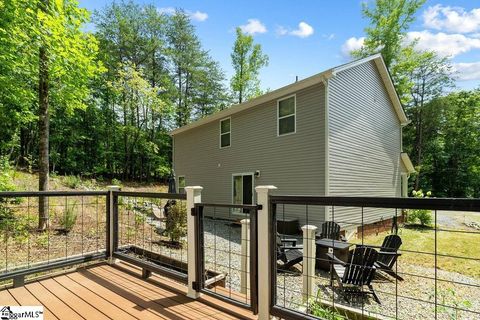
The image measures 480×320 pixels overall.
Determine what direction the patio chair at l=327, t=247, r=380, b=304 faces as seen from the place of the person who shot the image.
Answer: facing away from the viewer and to the left of the viewer

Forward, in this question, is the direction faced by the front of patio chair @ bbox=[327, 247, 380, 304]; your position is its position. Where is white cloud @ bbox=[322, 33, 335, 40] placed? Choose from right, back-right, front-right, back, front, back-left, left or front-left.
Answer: front-right

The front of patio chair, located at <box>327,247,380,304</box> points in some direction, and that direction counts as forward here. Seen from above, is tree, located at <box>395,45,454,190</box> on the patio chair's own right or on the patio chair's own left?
on the patio chair's own right

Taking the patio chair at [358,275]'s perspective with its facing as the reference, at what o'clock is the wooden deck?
The wooden deck is roughly at 9 o'clock from the patio chair.

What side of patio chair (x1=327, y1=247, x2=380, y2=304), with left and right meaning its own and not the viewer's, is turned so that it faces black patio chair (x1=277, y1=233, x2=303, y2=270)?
front

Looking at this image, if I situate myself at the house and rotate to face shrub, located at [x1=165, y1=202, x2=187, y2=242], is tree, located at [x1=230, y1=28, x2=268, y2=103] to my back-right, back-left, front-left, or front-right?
back-right

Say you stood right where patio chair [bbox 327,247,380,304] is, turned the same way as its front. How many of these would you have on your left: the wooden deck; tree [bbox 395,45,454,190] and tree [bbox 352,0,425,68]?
1
